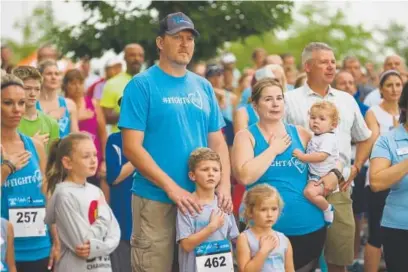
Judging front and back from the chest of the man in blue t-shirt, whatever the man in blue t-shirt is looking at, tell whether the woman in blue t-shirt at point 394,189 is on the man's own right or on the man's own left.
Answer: on the man's own left

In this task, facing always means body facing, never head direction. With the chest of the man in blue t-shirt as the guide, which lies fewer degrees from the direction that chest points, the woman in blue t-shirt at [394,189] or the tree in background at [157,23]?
the woman in blue t-shirt

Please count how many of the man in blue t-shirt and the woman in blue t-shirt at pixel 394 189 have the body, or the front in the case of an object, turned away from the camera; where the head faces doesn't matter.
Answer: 0

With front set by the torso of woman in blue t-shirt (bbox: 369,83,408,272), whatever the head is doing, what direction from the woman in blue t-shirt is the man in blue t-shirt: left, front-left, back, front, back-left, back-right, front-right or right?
right

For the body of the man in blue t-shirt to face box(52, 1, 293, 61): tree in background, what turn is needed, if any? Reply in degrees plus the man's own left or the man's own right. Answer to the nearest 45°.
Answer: approximately 135° to the man's own left

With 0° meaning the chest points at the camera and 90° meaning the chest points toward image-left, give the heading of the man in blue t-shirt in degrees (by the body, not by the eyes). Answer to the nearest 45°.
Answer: approximately 315°
